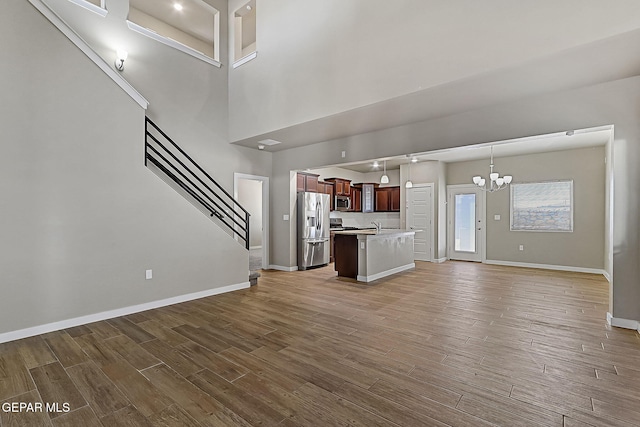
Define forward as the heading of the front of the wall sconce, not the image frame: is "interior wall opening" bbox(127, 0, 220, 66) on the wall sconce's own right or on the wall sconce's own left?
on the wall sconce's own left

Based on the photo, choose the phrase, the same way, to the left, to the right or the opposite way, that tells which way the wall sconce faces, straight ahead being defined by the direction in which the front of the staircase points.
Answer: to the right

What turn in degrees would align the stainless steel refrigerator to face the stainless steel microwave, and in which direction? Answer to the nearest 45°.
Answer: approximately 90° to its left

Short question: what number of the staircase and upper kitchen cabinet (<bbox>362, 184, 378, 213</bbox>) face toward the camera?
1

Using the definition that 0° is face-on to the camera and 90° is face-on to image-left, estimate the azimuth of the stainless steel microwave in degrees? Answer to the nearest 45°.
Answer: approximately 315°

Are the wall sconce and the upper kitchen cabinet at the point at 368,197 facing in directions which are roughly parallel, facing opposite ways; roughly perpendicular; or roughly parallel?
roughly perpendicular

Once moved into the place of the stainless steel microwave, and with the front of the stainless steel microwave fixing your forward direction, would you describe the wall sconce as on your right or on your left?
on your right

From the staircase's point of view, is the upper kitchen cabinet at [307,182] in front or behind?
in front

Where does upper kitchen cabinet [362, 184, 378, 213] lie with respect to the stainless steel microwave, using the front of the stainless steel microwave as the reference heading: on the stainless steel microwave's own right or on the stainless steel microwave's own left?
on the stainless steel microwave's own left

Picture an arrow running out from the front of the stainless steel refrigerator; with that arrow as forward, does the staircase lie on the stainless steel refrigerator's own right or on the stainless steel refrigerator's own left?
on the stainless steel refrigerator's own right

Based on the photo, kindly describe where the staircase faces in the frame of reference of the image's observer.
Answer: facing away from the viewer and to the right of the viewer
